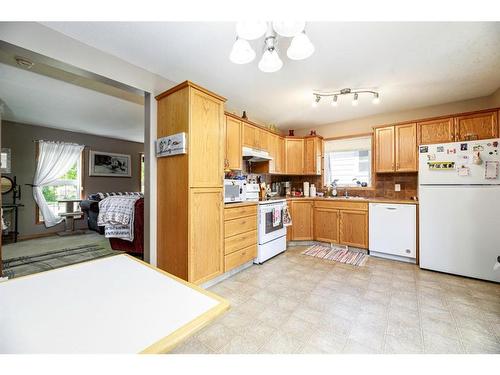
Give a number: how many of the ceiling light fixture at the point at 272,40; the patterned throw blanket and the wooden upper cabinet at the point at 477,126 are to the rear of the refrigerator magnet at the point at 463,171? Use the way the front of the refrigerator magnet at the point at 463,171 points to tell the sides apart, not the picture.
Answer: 1

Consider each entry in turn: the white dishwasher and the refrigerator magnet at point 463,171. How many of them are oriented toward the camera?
2

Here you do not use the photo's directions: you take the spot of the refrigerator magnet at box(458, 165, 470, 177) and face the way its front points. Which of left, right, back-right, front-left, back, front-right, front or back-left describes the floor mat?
right

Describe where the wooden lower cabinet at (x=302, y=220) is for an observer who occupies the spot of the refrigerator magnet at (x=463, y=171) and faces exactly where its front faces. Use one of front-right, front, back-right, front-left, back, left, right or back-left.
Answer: right

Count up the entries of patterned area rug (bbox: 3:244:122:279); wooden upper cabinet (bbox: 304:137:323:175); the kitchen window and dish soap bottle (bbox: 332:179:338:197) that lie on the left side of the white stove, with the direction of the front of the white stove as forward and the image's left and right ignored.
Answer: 3

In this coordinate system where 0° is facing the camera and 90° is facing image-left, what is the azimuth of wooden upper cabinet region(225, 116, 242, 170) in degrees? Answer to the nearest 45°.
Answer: approximately 315°

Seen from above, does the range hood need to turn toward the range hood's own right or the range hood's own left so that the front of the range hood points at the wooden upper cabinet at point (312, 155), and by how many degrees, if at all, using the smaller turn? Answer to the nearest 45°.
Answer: approximately 90° to the range hood's own left

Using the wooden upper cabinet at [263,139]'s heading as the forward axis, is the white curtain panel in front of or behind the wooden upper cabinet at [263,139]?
behind

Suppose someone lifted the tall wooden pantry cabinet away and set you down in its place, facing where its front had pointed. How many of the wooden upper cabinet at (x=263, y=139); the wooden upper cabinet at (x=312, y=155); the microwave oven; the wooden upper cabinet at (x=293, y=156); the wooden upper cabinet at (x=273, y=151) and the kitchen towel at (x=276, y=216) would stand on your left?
6

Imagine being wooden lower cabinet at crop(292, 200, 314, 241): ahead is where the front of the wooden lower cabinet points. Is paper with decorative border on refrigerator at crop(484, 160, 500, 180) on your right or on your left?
on your left

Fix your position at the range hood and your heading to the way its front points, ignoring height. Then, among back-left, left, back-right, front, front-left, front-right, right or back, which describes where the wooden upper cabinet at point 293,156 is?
left

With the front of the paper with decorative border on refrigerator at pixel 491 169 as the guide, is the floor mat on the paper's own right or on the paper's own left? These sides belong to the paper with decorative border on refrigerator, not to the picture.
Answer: on the paper's own right

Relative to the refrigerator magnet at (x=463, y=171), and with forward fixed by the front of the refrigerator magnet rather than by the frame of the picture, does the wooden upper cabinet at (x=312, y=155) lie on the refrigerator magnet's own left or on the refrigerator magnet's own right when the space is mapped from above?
on the refrigerator magnet's own right

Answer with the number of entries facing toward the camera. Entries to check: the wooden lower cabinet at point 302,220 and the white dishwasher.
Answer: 2

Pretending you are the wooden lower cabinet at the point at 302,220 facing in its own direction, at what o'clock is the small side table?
The small side table is roughly at 3 o'clock from the wooden lower cabinet.

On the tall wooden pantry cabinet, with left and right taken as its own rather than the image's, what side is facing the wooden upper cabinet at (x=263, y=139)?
left
